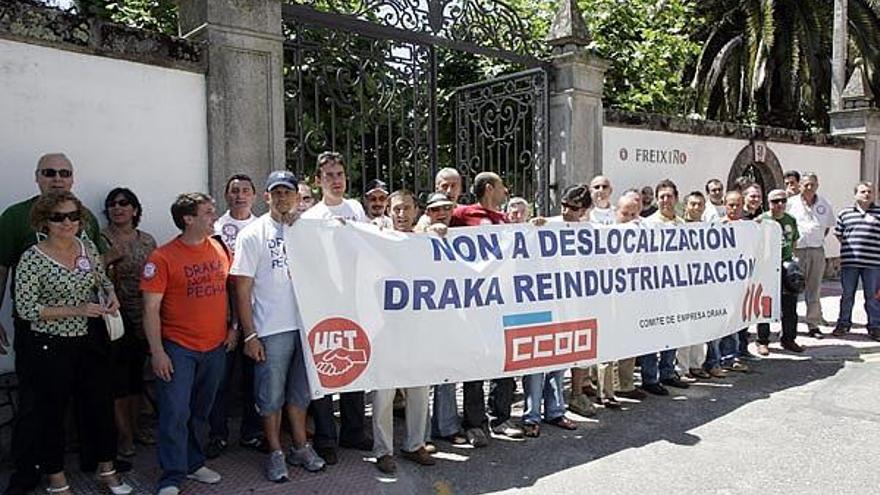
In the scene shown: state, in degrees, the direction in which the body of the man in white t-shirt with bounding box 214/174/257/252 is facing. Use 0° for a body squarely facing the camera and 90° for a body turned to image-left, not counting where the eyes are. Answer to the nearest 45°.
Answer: approximately 0°

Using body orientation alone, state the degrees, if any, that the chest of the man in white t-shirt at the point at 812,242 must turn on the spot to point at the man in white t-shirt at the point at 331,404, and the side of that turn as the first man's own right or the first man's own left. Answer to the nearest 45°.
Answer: approximately 45° to the first man's own right

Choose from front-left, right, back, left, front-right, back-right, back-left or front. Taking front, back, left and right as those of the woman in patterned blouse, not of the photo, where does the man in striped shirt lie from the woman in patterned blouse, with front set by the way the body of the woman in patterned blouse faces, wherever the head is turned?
front-left

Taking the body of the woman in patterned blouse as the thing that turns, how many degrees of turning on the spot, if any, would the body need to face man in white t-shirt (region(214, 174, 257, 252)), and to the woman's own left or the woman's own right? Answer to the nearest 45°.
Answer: approximately 90° to the woman's own left

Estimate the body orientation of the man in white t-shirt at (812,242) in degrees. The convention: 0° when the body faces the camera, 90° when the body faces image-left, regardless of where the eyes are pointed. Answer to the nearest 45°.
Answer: approximately 0°

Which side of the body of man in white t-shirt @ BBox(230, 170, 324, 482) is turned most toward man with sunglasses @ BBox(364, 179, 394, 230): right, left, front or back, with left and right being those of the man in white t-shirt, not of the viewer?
left

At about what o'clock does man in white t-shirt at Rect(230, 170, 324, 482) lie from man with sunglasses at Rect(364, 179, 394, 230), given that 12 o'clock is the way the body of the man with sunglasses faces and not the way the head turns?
The man in white t-shirt is roughly at 1 o'clock from the man with sunglasses.

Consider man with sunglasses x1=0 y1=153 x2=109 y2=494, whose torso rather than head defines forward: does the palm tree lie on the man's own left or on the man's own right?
on the man's own left

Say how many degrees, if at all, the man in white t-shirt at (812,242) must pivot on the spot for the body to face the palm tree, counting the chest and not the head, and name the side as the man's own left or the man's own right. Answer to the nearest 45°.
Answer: approximately 180°

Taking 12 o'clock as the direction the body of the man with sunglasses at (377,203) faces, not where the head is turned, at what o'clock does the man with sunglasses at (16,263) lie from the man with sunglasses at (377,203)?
the man with sunglasses at (16,263) is roughly at 2 o'clock from the man with sunglasses at (377,203).
